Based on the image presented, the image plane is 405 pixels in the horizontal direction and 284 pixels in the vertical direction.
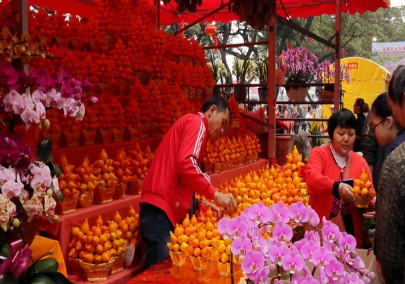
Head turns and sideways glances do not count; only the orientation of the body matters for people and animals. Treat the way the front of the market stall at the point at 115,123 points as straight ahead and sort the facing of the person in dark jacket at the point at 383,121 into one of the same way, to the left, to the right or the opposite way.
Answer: the opposite way

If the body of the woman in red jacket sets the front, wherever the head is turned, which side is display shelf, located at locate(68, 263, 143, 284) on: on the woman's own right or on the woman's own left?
on the woman's own right

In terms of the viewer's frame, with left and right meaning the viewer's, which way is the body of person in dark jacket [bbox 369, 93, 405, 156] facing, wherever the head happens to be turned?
facing to the left of the viewer

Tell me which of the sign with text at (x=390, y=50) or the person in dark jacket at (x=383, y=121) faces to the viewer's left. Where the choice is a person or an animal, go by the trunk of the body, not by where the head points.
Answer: the person in dark jacket

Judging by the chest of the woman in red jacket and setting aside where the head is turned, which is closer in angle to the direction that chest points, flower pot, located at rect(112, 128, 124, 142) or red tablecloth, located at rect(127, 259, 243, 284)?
the red tablecloth

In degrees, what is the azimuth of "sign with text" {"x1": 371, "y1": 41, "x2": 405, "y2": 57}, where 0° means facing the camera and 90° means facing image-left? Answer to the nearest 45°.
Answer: approximately 0°

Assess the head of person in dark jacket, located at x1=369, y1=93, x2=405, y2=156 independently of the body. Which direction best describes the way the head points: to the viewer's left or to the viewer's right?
to the viewer's left

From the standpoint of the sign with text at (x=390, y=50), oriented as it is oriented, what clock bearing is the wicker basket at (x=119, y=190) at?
The wicker basket is roughly at 12 o'clock from the sign with text.

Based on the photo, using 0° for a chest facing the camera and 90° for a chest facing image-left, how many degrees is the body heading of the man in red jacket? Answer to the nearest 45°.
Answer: approximately 270°
